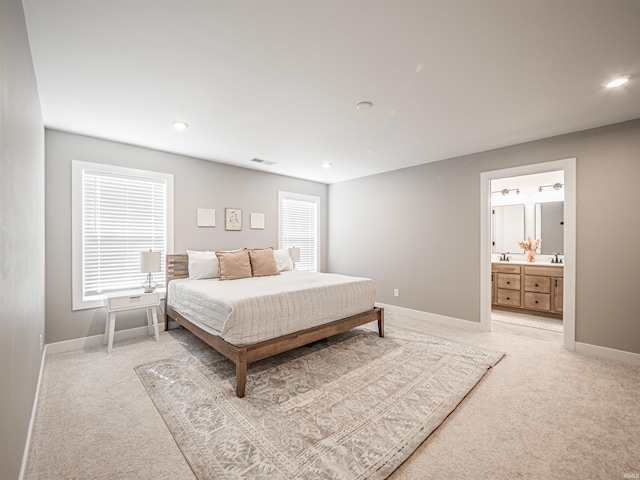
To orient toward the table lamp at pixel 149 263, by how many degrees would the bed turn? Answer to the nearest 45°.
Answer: approximately 180°

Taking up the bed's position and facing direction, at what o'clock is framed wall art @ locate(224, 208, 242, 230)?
The framed wall art is roughly at 7 o'clock from the bed.

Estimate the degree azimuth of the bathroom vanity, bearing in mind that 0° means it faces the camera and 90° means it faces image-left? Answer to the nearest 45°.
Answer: approximately 45°

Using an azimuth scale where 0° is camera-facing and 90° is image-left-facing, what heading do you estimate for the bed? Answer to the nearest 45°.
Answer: approximately 315°

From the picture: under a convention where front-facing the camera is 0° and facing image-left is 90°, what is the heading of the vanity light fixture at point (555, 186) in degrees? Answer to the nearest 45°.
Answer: approximately 45°
